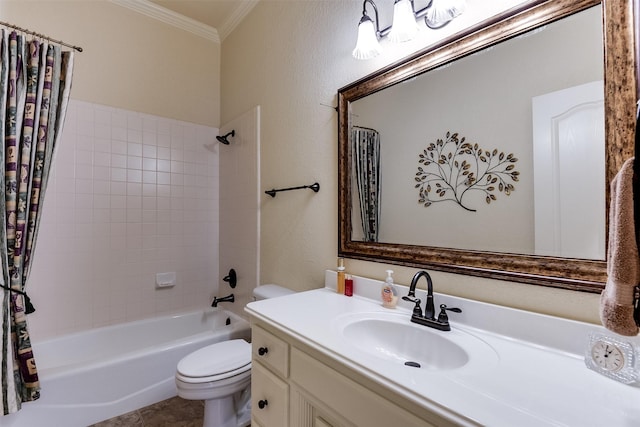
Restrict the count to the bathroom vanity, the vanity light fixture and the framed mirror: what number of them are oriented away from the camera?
0

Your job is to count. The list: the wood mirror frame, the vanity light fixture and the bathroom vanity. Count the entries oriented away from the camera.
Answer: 0

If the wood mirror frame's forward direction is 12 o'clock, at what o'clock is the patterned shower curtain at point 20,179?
The patterned shower curtain is roughly at 1 o'clock from the wood mirror frame.

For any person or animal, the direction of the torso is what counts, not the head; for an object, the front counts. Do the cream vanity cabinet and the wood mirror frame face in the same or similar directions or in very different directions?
same or similar directions

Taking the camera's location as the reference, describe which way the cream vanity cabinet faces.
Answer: facing the viewer and to the left of the viewer

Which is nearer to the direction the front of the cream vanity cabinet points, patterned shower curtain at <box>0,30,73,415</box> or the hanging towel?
the patterned shower curtain

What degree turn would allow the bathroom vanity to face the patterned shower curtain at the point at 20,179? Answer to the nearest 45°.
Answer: approximately 45° to its right

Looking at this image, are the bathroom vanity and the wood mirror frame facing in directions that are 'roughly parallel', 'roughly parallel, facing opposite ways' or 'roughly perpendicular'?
roughly parallel

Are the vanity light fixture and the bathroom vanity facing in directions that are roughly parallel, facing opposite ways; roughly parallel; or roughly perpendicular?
roughly parallel

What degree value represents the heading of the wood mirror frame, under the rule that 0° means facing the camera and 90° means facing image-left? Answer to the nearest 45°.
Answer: approximately 45°

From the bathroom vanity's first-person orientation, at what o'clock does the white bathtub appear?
The white bathtub is roughly at 2 o'clock from the bathroom vanity.

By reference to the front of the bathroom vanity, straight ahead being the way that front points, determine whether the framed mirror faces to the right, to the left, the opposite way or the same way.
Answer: the same way
